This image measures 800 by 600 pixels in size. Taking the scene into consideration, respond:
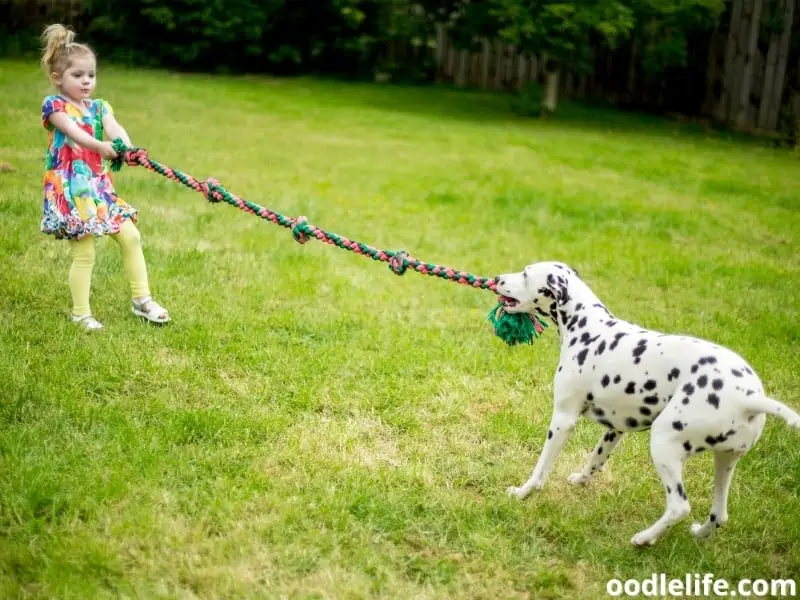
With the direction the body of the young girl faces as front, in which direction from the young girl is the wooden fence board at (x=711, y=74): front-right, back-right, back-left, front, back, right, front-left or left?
left

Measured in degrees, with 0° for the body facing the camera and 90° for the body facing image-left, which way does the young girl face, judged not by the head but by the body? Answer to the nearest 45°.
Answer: approximately 315°

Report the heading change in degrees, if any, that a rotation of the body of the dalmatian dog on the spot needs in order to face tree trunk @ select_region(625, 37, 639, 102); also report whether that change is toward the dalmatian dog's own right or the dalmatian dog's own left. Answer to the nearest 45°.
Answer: approximately 45° to the dalmatian dog's own right

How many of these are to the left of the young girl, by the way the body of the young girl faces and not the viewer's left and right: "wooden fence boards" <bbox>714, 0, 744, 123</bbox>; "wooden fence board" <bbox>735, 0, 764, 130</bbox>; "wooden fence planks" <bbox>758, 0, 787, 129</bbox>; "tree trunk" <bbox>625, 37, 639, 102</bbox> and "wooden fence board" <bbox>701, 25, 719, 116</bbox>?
5

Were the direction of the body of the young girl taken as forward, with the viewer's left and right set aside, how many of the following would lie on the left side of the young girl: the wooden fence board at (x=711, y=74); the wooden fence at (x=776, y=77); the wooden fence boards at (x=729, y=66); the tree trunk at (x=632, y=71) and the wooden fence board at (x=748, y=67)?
5

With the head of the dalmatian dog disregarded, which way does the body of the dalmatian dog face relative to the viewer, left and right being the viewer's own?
facing away from the viewer and to the left of the viewer

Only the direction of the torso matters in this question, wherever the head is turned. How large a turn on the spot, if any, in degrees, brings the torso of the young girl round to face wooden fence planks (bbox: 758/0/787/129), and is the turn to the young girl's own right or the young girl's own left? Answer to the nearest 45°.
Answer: approximately 90° to the young girl's own left

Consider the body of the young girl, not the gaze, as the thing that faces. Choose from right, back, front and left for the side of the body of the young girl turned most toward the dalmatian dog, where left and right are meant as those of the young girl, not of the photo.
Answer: front

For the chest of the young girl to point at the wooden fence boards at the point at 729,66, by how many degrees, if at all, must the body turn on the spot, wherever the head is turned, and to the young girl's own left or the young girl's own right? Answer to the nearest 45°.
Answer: approximately 90° to the young girl's own left

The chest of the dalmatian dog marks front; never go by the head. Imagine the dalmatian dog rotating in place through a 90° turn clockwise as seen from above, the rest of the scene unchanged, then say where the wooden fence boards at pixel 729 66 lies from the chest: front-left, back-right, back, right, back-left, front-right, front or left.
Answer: front-left

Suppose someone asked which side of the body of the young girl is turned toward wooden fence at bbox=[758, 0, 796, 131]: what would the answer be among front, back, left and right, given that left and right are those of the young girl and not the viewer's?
left

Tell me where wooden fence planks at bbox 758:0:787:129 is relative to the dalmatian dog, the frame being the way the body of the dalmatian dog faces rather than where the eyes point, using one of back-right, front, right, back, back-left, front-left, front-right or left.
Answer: front-right
